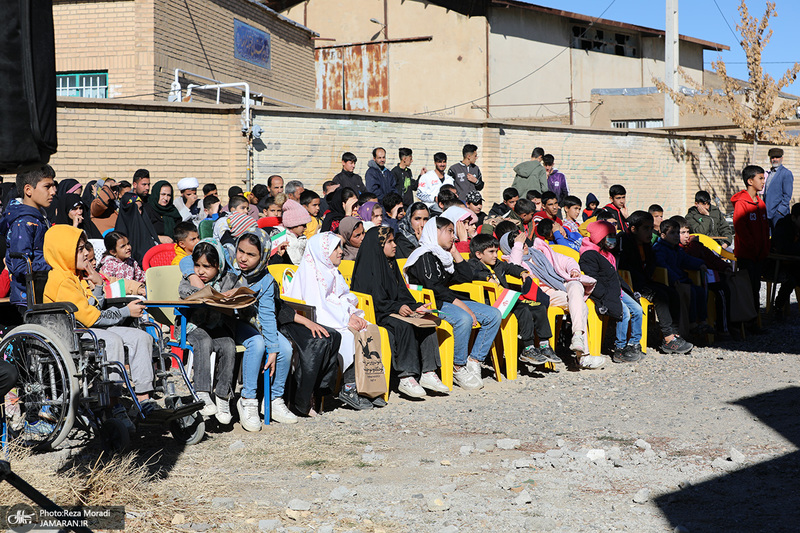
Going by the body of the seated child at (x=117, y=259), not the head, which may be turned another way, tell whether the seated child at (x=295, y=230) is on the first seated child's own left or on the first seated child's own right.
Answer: on the first seated child's own left

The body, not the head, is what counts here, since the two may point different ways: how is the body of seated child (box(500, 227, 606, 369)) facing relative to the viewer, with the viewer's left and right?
facing the viewer and to the right of the viewer

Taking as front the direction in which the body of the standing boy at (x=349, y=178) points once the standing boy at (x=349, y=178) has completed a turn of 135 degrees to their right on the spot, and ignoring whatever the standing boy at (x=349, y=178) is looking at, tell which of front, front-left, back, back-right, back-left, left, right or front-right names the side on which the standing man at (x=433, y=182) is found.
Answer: back

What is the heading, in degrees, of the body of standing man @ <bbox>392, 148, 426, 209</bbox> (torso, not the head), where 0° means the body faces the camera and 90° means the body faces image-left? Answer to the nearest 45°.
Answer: approximately 315°

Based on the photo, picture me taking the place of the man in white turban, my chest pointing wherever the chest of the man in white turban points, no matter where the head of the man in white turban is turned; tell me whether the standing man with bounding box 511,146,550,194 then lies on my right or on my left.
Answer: on my left

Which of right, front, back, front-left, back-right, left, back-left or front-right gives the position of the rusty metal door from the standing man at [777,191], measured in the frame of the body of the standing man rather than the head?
right

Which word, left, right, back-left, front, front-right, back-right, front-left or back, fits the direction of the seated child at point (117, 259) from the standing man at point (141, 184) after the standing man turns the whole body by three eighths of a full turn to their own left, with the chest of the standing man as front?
back
